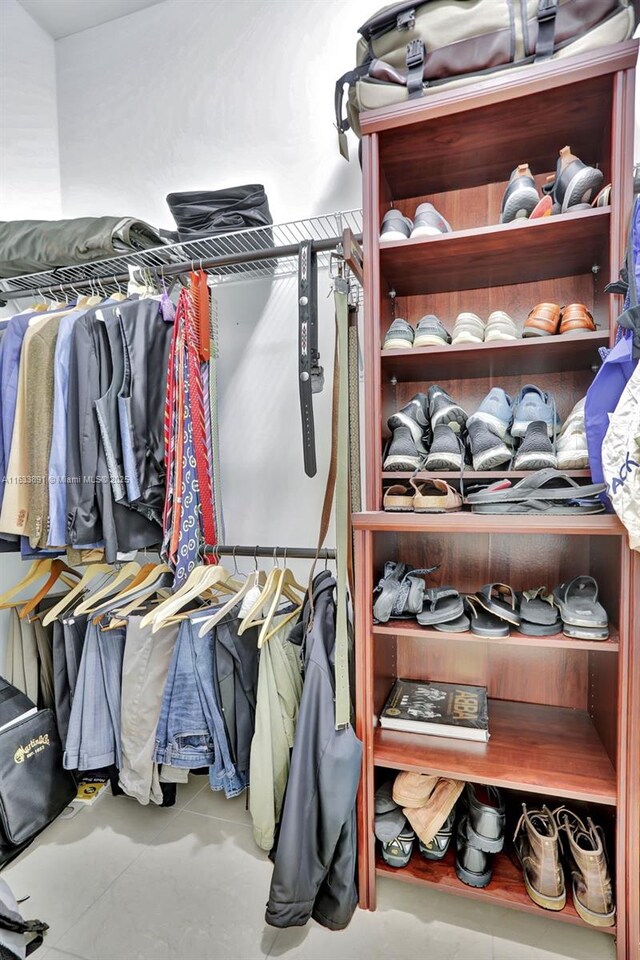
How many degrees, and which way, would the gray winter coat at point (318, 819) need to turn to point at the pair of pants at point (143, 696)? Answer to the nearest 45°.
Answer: approximately 45° to its right

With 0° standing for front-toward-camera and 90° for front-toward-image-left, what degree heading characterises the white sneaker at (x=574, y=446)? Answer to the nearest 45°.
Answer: approximately 0°

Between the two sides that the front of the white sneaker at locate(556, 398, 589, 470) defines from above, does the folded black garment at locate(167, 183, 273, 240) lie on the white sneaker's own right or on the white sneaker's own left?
on the white sneaker's own right

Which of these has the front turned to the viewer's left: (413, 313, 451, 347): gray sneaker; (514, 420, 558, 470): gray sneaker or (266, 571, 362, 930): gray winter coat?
the gray winter coat

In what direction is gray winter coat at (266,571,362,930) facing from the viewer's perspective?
to the viewer's left

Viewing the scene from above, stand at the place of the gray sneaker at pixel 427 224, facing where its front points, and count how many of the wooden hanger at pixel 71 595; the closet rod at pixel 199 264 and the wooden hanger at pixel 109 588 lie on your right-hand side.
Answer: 3

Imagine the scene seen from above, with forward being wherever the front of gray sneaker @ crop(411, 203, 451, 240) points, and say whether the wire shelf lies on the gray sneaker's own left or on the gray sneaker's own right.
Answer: on the gray sneaker's own right
